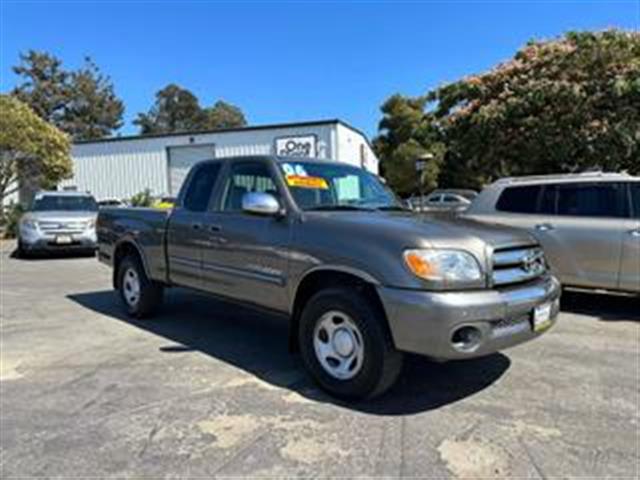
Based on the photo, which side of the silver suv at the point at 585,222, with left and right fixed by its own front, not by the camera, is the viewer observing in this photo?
right

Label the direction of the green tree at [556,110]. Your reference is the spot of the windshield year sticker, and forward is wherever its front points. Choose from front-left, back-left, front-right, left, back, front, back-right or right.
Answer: left

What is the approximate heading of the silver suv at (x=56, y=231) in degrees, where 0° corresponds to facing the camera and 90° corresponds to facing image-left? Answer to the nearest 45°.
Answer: approximately 0°

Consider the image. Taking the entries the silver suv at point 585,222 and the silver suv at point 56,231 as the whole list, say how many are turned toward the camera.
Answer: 1

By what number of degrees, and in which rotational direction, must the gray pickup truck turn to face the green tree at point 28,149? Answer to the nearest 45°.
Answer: approximately 180°

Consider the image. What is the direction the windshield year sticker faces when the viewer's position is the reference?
facing the viewer and to the right of the viewer

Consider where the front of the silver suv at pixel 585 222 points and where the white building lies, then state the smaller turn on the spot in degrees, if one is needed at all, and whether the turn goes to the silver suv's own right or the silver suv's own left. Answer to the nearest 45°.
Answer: approximately 135° to the silver suv's own left

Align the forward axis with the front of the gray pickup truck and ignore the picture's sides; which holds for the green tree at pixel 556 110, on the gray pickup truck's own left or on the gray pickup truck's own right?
on the gray pickup truck's own left

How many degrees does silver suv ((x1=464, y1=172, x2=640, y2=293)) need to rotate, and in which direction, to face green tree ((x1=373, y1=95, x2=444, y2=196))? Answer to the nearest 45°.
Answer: approximately 90° to its left

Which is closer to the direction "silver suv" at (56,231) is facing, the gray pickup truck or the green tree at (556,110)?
the gray pickup truck
